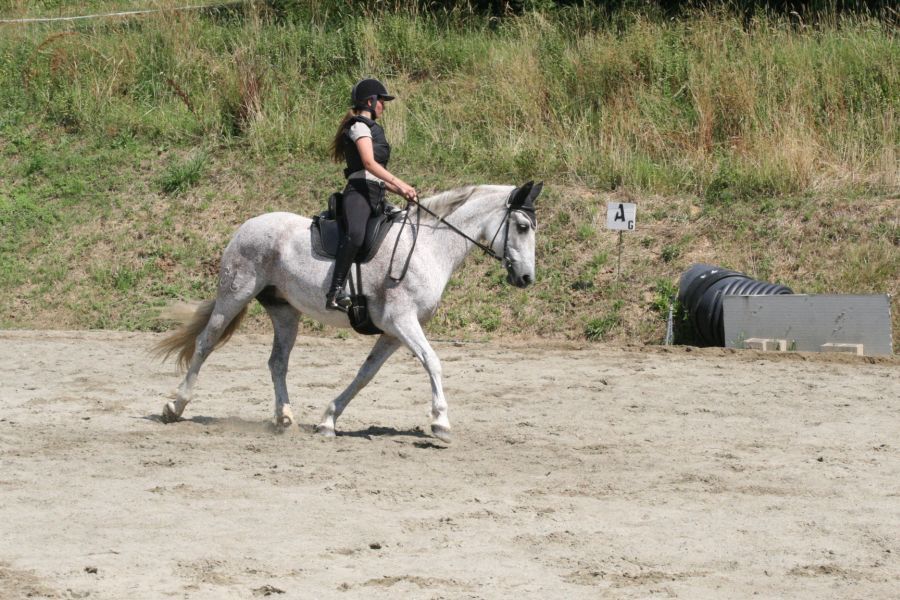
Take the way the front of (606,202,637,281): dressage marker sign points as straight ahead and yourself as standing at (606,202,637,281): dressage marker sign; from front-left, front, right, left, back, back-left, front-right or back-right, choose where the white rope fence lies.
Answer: back-right

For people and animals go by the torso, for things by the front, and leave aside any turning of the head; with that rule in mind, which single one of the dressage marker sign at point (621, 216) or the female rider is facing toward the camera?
the dressage marker sign

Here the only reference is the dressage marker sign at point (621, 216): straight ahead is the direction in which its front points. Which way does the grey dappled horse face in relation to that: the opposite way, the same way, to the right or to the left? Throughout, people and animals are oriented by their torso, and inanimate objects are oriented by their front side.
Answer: to the left

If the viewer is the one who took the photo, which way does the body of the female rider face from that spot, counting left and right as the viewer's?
facing to the right of the viewer

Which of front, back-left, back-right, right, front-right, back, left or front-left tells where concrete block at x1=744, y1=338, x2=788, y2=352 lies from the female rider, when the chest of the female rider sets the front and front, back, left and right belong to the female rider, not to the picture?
front-left

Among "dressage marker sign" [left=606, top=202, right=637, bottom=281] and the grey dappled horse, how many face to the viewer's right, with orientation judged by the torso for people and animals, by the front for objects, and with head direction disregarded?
1

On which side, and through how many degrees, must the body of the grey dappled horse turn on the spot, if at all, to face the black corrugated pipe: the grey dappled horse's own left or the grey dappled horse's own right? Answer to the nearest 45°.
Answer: approximately 45° to the grey dappled horse's own left

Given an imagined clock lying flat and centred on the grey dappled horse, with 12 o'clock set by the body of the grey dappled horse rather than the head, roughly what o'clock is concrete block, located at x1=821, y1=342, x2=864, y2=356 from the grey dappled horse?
The concrete block is roughly at 11 o'clock from the grey dappled horse.

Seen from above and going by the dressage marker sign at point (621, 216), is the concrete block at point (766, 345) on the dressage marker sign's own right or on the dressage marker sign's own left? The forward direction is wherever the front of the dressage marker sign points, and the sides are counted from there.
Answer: on the dressage marker sign's own left

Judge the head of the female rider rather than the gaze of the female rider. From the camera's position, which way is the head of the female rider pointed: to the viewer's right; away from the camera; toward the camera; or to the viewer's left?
to the viewer's right

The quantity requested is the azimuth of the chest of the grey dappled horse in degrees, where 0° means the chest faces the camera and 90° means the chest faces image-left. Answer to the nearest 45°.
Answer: approximately 270°

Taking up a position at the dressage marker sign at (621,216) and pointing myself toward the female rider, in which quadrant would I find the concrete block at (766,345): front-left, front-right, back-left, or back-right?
front-left

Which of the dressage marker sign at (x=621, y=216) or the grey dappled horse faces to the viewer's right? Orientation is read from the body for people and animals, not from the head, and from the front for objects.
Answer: the grey dappled horse

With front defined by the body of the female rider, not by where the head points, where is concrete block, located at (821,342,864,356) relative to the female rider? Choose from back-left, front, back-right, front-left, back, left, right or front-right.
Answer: front-left

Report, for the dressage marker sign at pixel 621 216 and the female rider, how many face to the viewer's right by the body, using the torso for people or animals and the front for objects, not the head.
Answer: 1

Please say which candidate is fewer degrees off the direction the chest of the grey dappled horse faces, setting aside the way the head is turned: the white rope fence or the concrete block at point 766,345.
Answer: the concrete block

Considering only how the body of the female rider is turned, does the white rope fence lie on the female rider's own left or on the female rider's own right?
on the female rider's own left

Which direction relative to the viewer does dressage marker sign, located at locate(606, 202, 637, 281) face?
toward the camera
